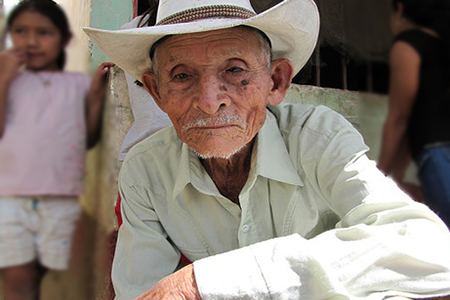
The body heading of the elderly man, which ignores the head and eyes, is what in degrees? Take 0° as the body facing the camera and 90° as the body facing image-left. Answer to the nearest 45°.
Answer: approximately 0°

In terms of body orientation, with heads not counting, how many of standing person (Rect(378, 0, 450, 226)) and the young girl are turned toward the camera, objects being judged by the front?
1

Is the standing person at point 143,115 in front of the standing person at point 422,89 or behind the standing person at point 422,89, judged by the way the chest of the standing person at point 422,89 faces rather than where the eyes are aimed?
in front

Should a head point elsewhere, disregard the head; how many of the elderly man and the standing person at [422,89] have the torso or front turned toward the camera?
1

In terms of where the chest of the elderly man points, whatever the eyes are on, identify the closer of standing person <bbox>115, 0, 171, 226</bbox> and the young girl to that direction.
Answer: the young girl

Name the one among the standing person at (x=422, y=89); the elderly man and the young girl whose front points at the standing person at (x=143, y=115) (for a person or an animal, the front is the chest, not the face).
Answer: the standing person at (x=422, y=89)

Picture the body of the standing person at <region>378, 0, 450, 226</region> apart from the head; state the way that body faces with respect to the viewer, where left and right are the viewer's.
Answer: facing away from the viewer and to the left of the viewer

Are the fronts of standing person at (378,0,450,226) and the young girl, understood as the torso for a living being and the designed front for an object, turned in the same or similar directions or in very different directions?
very different directions
